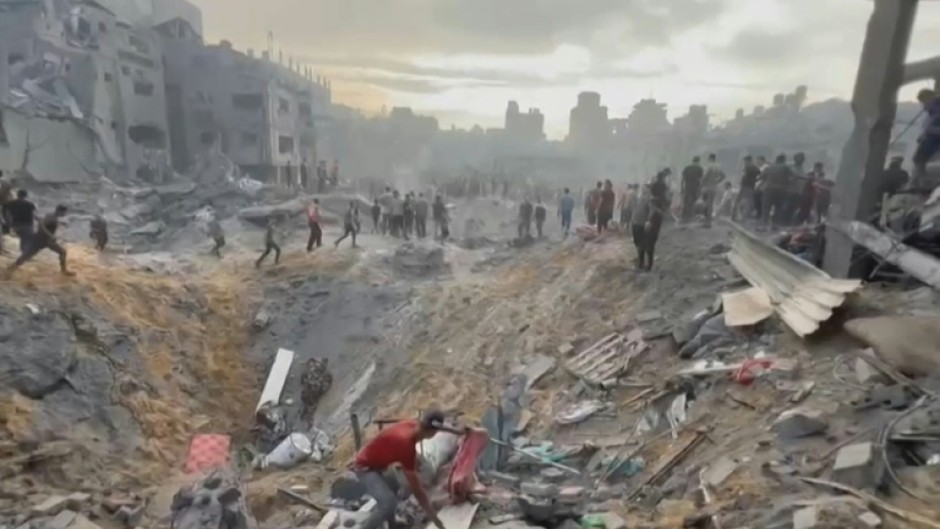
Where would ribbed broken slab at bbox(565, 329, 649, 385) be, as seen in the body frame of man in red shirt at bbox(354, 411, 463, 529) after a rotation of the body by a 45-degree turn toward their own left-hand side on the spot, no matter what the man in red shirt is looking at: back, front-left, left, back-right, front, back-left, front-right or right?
front

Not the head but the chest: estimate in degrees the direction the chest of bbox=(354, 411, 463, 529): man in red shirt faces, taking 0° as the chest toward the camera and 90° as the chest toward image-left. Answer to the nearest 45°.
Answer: approximately 270°

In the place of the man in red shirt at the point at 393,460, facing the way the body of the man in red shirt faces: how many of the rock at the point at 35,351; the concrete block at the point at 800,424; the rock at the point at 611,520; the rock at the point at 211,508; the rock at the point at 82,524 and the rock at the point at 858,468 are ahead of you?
3

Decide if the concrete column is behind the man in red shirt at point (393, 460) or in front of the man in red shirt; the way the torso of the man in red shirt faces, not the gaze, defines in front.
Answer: in front

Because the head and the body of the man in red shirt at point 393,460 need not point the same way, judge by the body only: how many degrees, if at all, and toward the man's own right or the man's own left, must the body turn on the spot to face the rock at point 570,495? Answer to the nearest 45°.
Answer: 0° — they already face it

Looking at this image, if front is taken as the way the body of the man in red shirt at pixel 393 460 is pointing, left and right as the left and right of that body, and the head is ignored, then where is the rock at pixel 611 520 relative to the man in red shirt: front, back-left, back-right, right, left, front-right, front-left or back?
front

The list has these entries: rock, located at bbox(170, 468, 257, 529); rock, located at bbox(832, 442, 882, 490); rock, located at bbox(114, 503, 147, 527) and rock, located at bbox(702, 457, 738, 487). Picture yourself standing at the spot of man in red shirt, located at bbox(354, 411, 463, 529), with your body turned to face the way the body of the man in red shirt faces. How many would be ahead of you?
2

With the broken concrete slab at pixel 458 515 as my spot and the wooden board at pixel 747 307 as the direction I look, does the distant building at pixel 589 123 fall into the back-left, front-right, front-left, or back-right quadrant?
front-left

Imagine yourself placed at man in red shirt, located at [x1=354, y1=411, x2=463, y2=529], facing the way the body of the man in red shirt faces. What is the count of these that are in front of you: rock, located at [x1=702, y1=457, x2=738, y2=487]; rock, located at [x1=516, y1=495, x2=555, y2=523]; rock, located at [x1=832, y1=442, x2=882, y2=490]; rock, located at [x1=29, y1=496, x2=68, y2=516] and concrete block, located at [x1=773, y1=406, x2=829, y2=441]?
4

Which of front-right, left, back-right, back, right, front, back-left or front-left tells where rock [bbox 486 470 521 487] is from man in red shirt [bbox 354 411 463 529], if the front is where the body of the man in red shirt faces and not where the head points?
front-left

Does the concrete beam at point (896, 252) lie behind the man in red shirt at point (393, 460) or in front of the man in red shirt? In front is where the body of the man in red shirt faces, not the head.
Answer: in front

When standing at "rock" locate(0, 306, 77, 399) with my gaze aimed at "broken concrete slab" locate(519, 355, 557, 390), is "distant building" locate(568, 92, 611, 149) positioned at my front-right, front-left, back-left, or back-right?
front-left

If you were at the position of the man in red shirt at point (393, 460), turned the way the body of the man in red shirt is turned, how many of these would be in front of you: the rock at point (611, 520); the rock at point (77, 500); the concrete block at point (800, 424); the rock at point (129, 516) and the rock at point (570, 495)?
3

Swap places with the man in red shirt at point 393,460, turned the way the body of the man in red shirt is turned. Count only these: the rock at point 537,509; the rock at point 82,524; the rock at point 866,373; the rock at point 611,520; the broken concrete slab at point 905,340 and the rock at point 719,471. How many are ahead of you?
5

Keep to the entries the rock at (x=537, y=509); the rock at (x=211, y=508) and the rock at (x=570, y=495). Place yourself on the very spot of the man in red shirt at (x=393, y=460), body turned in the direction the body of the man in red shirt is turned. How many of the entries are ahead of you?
2

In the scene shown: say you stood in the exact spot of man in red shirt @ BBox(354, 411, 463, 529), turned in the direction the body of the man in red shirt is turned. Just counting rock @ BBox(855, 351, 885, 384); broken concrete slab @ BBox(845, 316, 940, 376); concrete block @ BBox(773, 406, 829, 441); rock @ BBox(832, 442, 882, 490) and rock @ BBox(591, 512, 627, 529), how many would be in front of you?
5

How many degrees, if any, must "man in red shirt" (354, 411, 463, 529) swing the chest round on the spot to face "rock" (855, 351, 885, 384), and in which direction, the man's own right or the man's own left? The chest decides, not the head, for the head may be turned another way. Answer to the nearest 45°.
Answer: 0° — they already face it

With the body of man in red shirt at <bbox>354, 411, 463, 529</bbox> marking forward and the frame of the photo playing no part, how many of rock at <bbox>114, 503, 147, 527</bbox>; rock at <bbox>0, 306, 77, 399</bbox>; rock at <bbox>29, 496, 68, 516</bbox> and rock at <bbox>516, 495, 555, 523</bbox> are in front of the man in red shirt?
1

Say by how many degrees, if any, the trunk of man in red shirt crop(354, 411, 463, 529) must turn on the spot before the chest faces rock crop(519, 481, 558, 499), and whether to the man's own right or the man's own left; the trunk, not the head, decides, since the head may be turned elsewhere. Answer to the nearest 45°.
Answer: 0° — they already face it

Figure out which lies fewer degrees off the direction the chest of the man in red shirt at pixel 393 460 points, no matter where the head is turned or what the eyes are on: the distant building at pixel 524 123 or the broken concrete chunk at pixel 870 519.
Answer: the broken concrete chunk

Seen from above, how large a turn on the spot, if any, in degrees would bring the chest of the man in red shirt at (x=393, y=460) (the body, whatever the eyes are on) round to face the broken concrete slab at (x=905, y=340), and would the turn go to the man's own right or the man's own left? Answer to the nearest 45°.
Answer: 0° — they already face it
